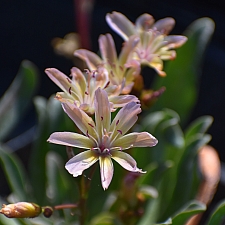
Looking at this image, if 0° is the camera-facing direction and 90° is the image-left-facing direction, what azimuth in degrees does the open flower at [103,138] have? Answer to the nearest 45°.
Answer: approximately 0°

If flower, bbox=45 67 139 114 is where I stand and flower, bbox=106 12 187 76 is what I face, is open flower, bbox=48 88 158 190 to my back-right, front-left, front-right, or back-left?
back-right
